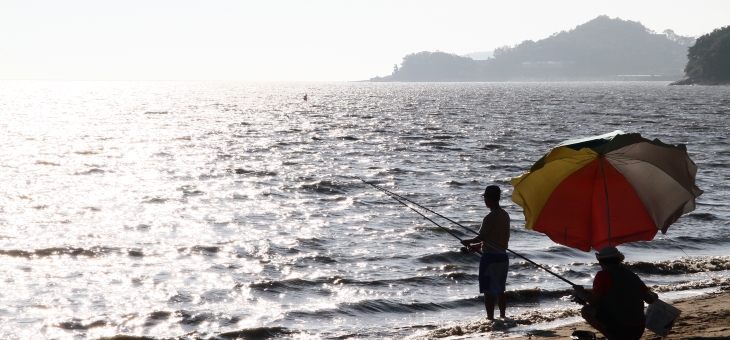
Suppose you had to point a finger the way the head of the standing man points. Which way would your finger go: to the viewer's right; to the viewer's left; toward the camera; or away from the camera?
to the viewer's left

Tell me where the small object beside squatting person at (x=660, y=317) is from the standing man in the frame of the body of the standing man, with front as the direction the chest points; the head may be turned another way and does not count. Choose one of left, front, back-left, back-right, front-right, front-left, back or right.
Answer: back

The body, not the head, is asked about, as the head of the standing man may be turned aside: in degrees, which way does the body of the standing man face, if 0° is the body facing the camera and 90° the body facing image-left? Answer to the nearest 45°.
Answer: approximately 135°

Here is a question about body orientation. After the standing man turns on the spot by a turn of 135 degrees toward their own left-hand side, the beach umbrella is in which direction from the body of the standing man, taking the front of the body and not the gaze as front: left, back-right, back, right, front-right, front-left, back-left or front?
front-left

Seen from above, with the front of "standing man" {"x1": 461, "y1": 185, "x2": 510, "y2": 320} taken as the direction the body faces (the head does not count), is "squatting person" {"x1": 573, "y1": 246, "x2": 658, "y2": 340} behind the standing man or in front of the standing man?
behind
